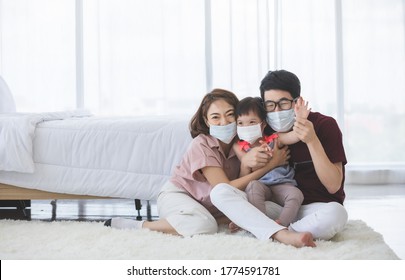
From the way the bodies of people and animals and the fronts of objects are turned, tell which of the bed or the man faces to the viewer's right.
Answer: the bed

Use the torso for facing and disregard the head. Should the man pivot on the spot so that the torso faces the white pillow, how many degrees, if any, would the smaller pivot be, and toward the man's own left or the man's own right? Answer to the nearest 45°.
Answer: approximately 90° to the man's own right

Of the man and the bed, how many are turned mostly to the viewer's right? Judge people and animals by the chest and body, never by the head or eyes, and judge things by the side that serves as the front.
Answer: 1

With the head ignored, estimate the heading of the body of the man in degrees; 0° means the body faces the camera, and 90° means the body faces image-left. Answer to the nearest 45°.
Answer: approximately 45°

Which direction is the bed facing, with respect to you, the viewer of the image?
facing to the right of the viewer

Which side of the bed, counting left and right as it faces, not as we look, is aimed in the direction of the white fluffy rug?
right

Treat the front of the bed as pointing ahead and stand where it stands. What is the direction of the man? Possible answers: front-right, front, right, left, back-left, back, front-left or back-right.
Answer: front-right

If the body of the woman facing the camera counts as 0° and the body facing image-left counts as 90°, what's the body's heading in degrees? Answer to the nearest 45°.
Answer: approximately 315°
